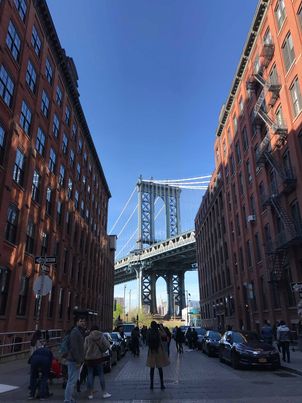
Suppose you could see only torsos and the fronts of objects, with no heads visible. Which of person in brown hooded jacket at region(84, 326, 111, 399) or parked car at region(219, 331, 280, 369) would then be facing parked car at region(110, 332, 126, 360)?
the person in brown hooded jacket

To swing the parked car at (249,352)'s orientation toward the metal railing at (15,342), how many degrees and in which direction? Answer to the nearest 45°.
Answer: approximately 135° to its right

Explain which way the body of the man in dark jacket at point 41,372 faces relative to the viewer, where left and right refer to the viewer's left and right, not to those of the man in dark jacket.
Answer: facing away from the viewer

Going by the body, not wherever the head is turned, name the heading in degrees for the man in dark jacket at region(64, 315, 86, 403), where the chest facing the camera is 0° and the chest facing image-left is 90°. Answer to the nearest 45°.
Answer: approximately 270°

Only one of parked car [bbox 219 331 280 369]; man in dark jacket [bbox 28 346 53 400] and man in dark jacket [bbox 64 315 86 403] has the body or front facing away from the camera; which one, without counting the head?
man in dark jacket [bbox 28 346 53 400]

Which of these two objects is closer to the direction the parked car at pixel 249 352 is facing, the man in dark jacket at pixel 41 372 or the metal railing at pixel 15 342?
the man in dark jacket

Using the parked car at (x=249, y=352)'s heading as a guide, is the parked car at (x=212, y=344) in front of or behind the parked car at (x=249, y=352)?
behind

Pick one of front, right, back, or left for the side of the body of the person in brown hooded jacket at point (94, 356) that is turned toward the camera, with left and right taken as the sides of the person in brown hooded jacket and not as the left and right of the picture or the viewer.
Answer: back

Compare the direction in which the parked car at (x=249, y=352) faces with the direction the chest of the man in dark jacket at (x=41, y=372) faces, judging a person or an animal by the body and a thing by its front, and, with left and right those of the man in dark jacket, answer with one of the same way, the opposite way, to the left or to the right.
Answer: the opposite way
